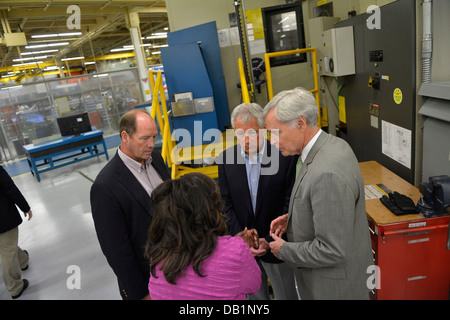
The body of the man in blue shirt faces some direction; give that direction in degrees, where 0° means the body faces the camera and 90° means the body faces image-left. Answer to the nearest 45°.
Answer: approximately 0°

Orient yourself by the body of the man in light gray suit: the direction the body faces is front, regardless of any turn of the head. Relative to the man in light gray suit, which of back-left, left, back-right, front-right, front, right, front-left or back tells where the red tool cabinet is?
back-right

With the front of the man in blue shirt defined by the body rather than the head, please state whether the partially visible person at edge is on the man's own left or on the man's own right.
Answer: on the man's own right

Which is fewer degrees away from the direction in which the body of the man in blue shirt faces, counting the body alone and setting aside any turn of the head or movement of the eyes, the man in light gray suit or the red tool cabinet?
the man in light gray suit

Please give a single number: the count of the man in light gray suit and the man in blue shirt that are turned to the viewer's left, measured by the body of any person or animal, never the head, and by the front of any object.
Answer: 1

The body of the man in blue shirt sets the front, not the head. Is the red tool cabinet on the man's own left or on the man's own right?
on the man's own left

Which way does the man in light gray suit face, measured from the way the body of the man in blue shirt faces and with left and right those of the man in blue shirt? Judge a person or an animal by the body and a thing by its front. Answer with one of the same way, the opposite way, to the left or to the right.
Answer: to the right

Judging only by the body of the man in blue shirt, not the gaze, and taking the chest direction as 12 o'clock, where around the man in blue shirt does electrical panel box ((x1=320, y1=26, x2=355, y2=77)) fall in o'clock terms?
The electrical panel box is roughly at 7 o'clock from the man in blue shirt.

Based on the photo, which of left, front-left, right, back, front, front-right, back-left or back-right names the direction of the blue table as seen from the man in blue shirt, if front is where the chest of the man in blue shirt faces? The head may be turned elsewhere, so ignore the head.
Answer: back-right

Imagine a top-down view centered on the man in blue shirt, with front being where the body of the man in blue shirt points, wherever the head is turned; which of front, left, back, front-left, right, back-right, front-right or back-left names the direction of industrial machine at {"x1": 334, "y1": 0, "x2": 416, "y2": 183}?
back-left

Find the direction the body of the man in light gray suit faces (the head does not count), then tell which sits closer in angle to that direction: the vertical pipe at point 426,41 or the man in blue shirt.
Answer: the man in blue shirt

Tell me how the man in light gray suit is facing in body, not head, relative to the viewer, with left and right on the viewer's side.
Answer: facing to the left of the viewer
